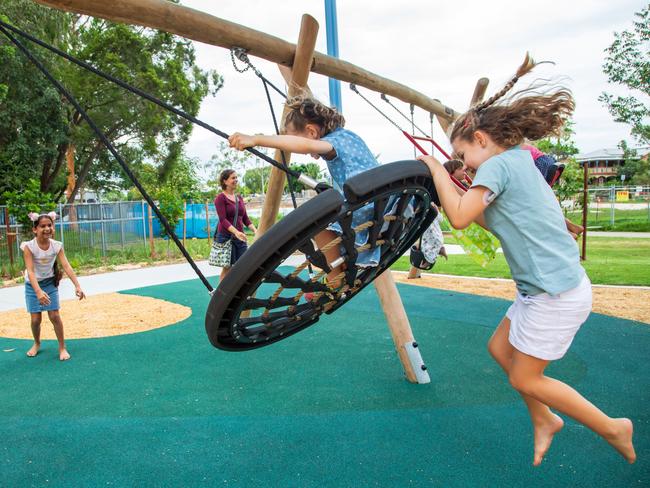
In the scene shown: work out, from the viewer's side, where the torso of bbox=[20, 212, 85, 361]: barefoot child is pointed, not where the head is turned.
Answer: toward the camera

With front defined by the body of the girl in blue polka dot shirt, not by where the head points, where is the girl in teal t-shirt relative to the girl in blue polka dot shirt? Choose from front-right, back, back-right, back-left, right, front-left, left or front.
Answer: back-left

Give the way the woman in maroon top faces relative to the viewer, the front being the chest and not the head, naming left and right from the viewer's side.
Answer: facing the viewer and to the right of the viewer

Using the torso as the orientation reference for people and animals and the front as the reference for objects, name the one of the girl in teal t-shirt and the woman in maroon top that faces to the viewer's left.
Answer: the girl in teal t-shirt

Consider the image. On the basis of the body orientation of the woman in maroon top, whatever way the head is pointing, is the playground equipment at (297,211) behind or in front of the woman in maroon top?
in front

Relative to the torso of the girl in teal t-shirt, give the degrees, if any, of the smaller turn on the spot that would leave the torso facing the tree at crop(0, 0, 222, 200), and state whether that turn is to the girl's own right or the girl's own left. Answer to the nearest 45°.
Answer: approximately 45° to the girl's own right

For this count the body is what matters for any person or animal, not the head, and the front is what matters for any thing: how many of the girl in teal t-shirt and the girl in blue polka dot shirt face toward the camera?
0

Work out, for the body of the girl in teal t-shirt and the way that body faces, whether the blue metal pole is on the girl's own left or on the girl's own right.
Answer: on the girl's own right

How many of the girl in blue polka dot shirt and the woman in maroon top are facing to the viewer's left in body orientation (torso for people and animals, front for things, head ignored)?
1

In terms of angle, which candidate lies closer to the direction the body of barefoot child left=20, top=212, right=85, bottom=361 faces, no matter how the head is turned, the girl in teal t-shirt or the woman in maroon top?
the girl in teal t-shirt

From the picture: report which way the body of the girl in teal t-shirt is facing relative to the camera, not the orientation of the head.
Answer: to the viewer's left

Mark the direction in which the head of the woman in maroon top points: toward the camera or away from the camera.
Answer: toward the camera
